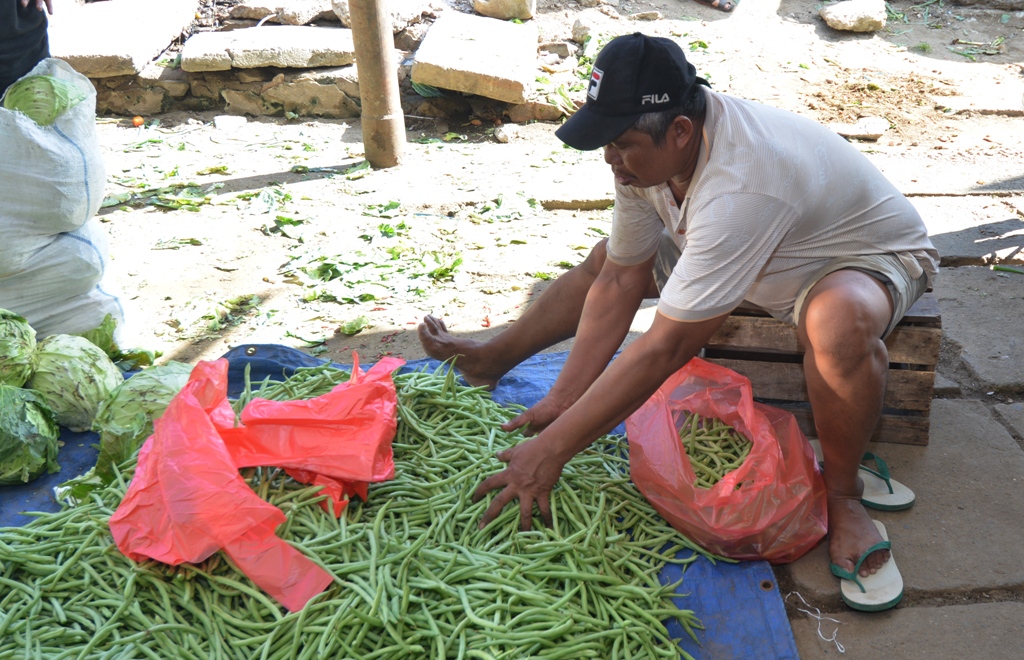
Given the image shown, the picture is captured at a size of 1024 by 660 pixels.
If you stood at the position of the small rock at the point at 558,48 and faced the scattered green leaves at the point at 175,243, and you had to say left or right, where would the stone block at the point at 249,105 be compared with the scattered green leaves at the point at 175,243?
right

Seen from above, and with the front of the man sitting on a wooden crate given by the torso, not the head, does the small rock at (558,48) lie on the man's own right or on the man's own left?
on the man's own right

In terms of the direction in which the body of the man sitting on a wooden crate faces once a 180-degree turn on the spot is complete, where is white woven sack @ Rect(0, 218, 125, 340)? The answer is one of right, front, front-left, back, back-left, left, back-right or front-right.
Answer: back-left

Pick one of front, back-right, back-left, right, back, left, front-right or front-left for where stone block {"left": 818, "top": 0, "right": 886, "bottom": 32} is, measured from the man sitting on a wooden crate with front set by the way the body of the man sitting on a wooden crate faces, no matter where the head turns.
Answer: back-right

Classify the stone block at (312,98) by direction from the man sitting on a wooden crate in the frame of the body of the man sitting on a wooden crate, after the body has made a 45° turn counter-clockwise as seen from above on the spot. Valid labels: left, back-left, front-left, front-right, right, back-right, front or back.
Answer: back-right

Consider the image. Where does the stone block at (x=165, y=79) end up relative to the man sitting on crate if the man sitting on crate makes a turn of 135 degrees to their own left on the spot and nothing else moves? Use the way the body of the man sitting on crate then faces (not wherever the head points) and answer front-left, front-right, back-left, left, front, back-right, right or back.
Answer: back-left

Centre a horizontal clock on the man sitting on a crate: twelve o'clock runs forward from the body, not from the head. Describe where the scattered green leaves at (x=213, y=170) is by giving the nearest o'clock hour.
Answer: The scattered green leaves is roughly at 3 o'clock from the man sitting on a crate.

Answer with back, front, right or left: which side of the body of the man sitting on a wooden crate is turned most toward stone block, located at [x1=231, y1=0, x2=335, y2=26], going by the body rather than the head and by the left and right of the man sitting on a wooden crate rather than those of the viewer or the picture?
right

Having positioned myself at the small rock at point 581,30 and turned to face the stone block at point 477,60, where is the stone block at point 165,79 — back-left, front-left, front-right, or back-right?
front-right

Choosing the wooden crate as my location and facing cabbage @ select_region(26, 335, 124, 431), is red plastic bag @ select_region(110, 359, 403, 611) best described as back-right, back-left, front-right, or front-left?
front-left

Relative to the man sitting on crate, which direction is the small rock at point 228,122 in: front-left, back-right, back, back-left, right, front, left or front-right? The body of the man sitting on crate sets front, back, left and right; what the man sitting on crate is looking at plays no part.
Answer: right

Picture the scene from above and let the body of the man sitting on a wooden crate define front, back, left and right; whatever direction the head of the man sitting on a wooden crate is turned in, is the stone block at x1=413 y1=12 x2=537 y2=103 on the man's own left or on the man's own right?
on the man's own right

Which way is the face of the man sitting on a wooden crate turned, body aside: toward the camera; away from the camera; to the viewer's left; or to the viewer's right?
to the viewer's left

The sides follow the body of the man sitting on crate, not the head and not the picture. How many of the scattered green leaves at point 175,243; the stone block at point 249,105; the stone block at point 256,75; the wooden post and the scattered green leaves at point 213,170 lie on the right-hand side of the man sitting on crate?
5

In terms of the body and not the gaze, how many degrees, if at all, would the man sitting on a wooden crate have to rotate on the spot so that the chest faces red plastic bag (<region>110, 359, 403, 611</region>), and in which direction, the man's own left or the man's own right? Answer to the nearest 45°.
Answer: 0° — they already face it

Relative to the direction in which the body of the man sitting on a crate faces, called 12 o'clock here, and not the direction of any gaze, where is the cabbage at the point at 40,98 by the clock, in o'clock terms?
The cabbage is roughly at 2 o'clock from the man sitting on a crate.

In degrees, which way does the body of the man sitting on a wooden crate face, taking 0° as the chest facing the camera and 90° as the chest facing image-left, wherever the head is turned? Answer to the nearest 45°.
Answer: approximately 45°
